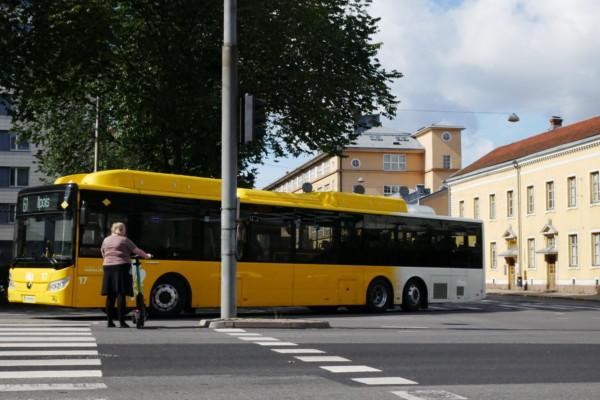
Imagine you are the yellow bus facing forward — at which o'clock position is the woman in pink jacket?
The woman in pink jacket is roughly at 11 o'clock from the yellow bus.

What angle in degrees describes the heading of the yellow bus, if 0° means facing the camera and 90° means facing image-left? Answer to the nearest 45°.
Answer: approximately 45°

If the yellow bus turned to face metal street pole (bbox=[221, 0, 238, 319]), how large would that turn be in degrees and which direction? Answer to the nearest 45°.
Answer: approximately 45° to its left

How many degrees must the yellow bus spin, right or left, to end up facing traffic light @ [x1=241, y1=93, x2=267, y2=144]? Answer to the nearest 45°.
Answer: approximately 45° to its left
